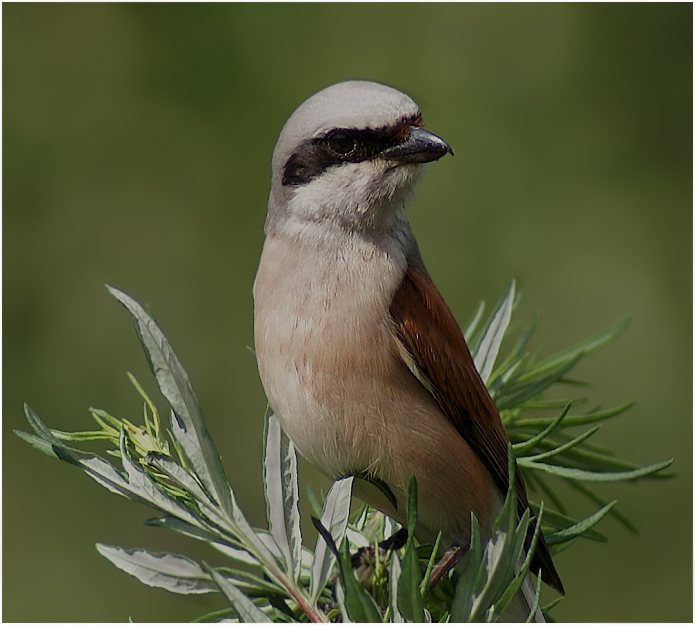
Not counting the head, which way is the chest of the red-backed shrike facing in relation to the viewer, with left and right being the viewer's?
facing the viewer and to the left of the viewer
